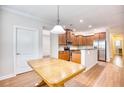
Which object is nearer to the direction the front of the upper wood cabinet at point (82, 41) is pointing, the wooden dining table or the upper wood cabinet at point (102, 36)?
the wooden dining table

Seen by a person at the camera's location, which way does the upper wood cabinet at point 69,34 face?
facing the viewer

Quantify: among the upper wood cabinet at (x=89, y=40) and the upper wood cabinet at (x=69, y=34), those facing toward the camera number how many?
2

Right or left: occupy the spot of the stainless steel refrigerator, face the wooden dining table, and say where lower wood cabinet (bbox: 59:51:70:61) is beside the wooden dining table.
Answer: right

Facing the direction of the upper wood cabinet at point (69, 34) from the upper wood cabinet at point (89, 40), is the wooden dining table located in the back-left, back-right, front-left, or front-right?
front-left

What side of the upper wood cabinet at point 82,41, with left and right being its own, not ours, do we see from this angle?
front

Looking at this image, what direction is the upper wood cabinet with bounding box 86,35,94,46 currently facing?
toward the camera

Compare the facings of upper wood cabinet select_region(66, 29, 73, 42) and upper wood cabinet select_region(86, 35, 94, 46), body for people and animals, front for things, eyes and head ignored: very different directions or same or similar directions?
same or similar directions

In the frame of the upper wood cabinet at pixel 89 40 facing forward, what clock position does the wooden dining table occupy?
The wooden dining table is roughly at 12 o'clock from the upper wood cabinet.

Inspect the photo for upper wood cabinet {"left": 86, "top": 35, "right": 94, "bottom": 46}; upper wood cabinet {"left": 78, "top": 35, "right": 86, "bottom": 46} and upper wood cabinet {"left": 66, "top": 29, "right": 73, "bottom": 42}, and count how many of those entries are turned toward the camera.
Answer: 3

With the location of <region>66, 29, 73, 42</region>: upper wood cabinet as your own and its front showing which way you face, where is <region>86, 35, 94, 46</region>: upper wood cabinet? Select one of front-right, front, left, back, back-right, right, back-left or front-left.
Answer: back-left

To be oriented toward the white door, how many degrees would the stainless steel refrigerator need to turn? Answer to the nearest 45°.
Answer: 0° — it already faces it

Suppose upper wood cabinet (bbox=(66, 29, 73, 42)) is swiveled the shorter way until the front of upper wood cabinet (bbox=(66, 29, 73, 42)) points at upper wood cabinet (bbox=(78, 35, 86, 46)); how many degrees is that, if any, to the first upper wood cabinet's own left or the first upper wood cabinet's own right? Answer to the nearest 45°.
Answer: approximately 135° to the first upper wood cabinet's own left

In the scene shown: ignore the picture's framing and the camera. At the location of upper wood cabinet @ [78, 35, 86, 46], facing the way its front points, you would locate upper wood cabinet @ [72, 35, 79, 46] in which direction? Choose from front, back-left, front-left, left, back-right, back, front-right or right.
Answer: front-right

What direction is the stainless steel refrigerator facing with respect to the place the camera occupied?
facing the viewer and to the left of the viewer

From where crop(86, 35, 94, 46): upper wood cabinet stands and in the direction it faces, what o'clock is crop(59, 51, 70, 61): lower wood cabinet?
The lower wood cabinet is roughly at 1 o'clock from the upper wood cabinet.

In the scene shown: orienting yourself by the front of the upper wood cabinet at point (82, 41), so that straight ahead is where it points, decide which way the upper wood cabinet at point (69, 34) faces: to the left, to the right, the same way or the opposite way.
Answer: the same way
